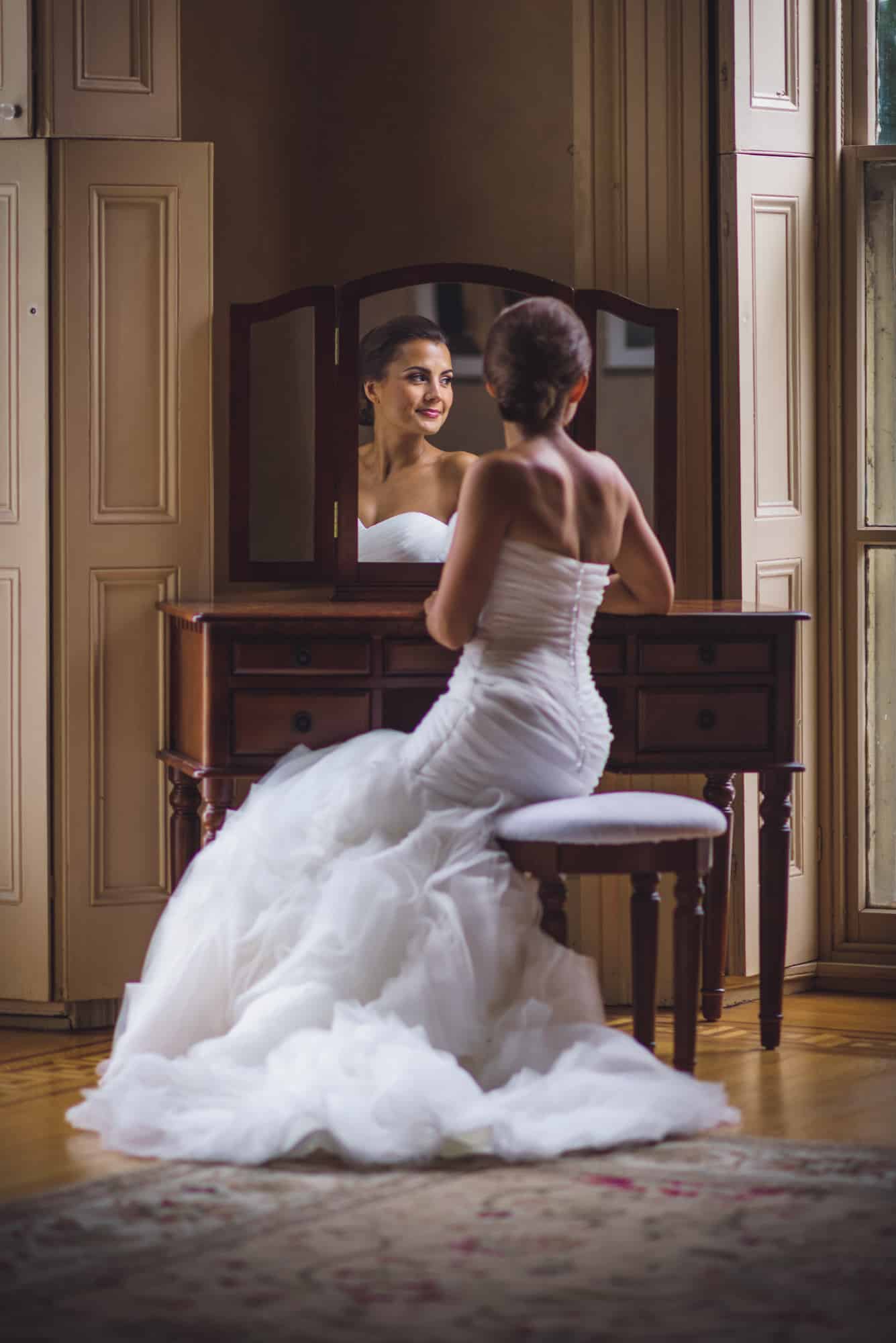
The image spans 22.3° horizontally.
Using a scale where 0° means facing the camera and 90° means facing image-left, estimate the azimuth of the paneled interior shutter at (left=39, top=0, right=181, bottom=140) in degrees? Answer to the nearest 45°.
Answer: approximately 0°

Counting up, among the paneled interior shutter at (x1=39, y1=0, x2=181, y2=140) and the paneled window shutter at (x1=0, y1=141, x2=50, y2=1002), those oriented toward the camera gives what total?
2

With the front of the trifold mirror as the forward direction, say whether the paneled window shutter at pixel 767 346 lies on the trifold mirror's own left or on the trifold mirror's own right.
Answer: on the trifold mirror's own left
